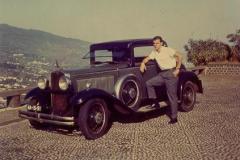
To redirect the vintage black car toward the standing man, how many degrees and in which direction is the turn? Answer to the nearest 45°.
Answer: approximately 135° to its left

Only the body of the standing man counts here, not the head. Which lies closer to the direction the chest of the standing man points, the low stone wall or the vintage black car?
the vintage black car

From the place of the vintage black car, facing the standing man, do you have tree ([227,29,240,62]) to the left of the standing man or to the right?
left

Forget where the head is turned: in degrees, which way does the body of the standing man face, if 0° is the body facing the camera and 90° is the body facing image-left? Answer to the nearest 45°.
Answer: approximately 45°

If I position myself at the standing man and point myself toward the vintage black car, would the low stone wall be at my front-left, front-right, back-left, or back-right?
back-right

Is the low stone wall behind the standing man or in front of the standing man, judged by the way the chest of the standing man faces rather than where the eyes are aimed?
behind

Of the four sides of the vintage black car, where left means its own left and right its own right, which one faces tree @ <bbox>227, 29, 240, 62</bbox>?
back

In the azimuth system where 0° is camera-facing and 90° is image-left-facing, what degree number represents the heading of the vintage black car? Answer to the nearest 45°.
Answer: approximately 45°
